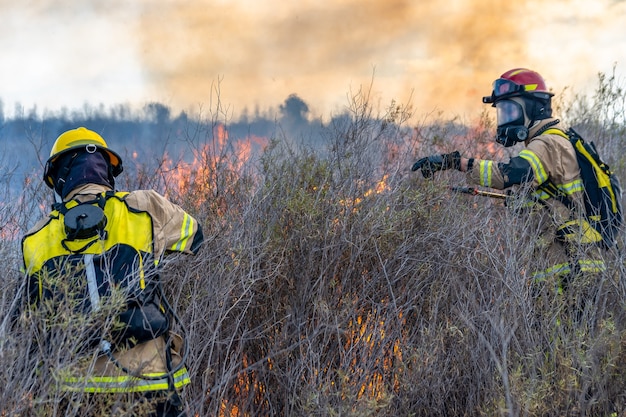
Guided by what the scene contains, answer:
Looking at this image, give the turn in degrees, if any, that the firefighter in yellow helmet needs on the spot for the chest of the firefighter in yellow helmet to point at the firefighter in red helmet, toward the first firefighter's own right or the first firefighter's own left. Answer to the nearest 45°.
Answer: approximately 90° to the first firefighter's own right

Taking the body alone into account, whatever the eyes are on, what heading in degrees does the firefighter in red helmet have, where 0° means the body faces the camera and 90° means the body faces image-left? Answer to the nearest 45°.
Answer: approximately 90°

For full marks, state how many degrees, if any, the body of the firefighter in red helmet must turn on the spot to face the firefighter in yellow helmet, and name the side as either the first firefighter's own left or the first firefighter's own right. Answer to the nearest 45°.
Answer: approximately 45° to the first firefighter's own left

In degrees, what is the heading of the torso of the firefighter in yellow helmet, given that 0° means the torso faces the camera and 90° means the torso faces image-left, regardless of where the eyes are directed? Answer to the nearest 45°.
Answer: approximately 180°

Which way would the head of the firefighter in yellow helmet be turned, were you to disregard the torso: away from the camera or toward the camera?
away from the camera

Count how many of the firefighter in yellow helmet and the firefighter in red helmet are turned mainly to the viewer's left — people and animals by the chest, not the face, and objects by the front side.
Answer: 1

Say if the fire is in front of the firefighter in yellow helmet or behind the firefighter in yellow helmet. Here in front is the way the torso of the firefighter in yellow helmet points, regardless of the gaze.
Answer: in front
